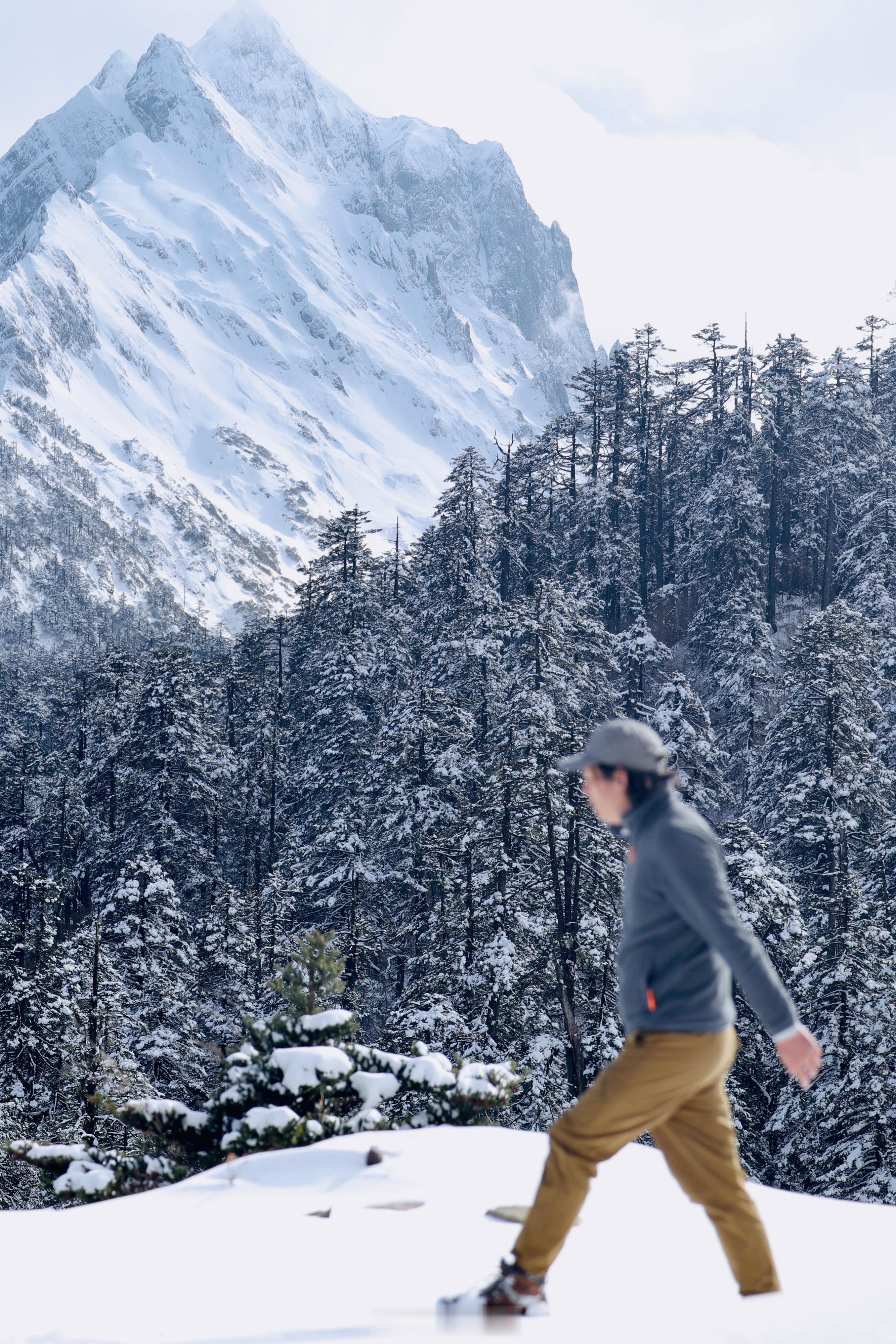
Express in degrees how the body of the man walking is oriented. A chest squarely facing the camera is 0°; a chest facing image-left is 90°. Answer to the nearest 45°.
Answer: approximately 90°

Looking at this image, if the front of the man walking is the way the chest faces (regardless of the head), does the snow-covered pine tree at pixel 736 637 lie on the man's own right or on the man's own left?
on the man's own right

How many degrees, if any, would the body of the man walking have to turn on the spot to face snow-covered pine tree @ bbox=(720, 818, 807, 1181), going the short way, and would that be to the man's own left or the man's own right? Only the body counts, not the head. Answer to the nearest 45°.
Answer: approximately 90° to the man's own right

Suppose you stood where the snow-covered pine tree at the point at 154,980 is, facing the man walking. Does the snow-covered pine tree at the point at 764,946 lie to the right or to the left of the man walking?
left

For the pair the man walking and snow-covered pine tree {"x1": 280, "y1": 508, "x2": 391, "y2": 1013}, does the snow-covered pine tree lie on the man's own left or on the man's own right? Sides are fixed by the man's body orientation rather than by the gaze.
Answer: on the man's own right
